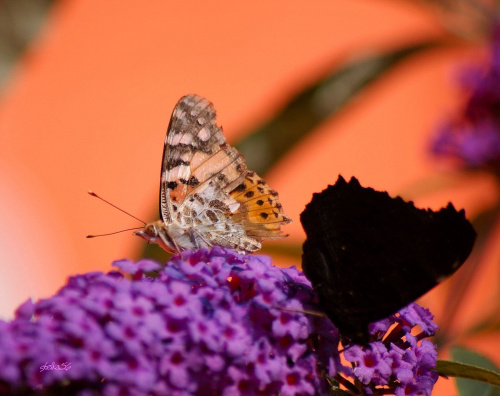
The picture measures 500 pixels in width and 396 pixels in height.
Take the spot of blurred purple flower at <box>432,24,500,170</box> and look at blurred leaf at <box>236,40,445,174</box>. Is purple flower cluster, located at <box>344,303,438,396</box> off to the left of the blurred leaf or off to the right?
left

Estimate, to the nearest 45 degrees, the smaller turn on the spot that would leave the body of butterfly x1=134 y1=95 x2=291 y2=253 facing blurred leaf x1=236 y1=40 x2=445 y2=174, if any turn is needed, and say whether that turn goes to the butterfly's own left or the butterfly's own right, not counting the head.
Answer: approximately 135° to the butterfly's own right

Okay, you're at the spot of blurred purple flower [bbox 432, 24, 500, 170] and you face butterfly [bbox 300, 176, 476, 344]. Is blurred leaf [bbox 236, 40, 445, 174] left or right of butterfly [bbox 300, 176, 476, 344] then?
right

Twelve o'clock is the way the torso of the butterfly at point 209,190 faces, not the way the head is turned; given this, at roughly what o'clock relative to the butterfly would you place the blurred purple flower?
The blurred purple flower is roughly at 5 o'clock from the butterfly.

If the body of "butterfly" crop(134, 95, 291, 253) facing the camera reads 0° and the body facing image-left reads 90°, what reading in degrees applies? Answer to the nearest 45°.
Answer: approximately 90°
